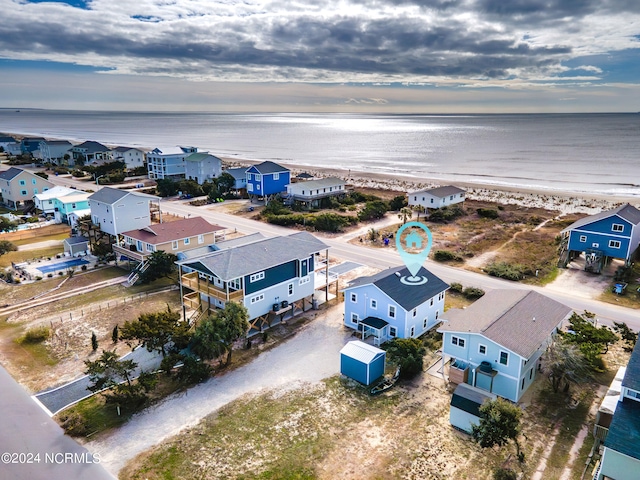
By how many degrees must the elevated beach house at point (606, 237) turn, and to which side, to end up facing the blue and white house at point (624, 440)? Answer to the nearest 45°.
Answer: approximately 45° to its left

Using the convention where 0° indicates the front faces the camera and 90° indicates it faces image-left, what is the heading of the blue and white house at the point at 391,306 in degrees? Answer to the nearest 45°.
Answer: approximately 45°

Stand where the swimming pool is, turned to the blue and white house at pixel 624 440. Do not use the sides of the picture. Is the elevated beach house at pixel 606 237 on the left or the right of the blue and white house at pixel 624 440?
left

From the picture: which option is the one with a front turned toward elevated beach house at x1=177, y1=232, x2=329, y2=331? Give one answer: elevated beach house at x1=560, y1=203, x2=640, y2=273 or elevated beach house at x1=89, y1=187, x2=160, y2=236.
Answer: elevated beach house at x1=560, y1=203, x2=640, y2=273

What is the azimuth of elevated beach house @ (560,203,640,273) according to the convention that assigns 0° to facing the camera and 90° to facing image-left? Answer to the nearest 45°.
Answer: approximately 45°

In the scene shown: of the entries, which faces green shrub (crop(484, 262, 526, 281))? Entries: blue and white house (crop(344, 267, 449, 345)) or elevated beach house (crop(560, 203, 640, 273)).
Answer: the elevated beach house
